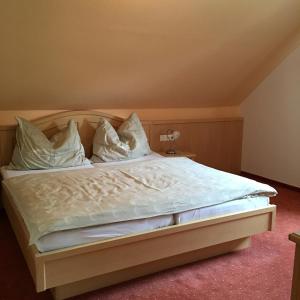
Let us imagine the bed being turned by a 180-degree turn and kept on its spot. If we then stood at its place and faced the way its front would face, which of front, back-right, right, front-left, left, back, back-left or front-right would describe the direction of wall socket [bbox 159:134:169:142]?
front-right

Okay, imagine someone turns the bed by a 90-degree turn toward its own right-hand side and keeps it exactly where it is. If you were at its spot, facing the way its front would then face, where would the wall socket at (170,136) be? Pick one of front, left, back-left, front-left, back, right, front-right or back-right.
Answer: back-right

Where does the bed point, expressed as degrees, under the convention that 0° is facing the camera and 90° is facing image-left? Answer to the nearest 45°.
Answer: approximately 315°
